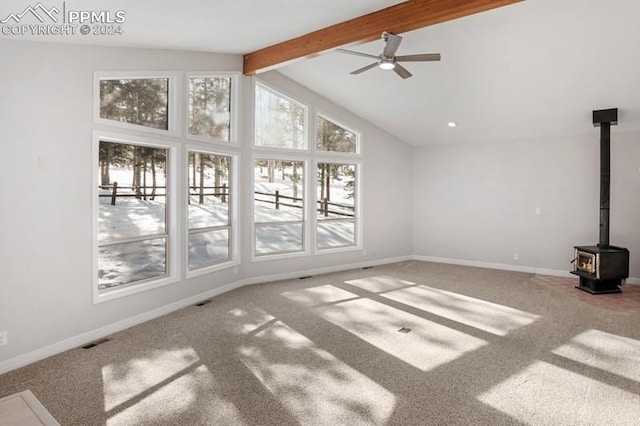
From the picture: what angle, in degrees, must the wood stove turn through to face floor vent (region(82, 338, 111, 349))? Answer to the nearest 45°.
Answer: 0° — it already faces it

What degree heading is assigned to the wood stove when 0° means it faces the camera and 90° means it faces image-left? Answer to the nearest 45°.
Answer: approximately 45°

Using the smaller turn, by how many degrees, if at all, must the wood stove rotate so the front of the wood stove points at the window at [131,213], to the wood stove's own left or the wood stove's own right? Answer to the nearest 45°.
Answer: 0° — it already faces it

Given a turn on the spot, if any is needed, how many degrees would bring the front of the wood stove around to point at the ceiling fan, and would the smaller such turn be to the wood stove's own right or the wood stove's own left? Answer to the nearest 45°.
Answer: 0° — it already faces it

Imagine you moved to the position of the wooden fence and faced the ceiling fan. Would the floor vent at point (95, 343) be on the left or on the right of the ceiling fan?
right

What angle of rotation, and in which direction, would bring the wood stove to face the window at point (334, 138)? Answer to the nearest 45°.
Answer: approximately 45° to its right

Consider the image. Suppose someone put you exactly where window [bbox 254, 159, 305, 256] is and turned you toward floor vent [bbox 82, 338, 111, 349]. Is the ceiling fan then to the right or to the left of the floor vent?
left
